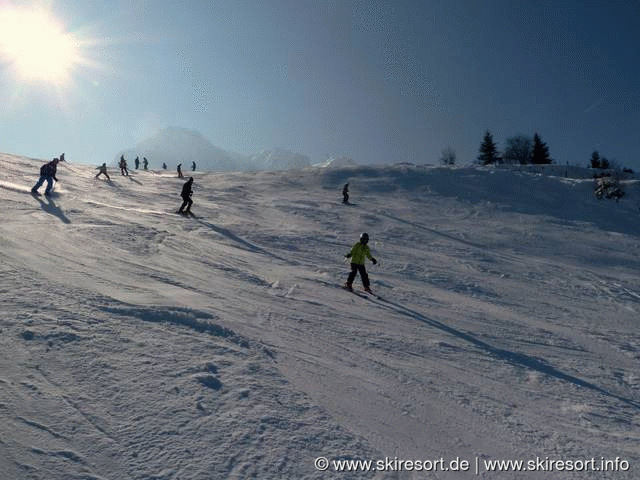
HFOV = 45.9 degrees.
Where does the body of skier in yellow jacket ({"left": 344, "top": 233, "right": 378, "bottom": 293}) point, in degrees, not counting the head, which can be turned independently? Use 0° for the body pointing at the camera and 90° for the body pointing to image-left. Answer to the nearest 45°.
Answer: approximately 315°

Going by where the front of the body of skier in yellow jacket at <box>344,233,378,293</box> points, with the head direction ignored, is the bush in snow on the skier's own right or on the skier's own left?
on the skier's own left

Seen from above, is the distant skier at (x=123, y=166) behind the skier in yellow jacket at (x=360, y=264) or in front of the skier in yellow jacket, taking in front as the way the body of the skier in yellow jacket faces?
behind
